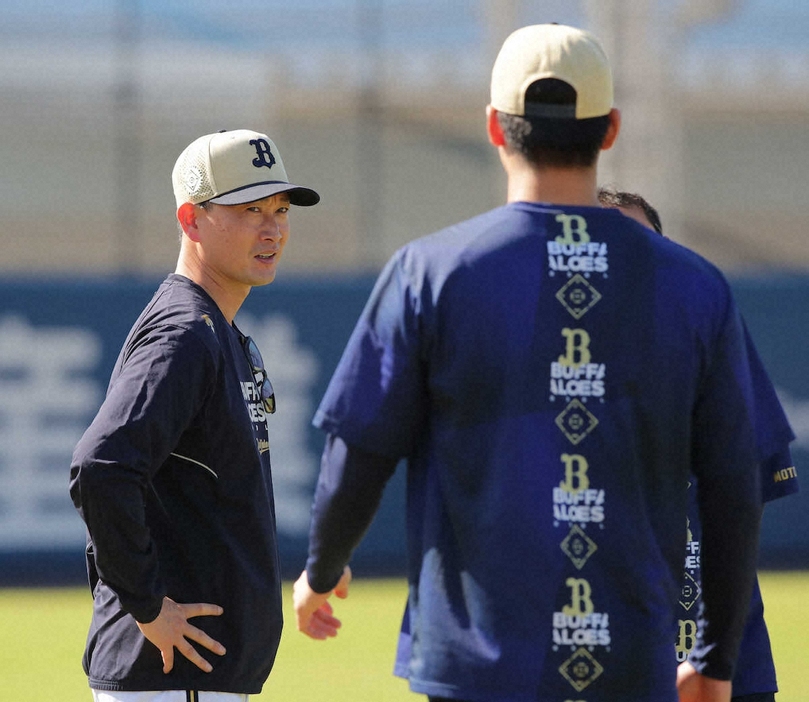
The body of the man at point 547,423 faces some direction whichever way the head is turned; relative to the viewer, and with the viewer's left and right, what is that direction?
facing away from the viewer

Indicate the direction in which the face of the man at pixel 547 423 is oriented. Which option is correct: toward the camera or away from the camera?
away from the camera
